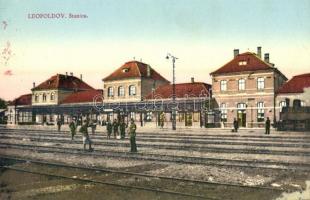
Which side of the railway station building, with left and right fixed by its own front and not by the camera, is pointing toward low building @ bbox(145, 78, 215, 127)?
right

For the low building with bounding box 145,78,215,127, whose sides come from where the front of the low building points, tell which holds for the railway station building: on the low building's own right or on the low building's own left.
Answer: on the low building's own left

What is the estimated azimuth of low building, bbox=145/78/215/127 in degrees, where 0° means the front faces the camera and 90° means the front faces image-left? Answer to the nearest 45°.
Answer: approximately 0°

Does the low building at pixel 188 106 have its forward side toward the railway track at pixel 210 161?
yes

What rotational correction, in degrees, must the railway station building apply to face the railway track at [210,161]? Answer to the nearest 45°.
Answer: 0° — it already faces it

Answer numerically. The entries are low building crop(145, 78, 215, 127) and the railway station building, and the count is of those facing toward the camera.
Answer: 2

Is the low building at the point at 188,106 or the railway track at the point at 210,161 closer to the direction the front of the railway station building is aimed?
the railway track
